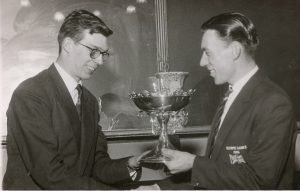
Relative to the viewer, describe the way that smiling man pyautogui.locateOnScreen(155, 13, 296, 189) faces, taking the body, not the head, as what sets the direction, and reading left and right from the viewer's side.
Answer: facing to the left of the viewer

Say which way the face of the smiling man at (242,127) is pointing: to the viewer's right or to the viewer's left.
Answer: to the viewer's left

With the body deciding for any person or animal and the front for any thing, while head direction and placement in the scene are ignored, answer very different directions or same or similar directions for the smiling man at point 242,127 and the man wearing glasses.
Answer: very different directions

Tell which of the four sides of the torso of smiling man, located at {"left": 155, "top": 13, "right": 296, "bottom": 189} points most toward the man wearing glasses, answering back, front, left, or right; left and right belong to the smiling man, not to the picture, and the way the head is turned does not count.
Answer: front

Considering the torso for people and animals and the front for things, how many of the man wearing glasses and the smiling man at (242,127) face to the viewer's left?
1

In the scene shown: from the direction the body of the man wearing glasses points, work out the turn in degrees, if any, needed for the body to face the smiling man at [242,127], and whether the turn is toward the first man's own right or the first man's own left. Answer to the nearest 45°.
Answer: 0° — they already face them
